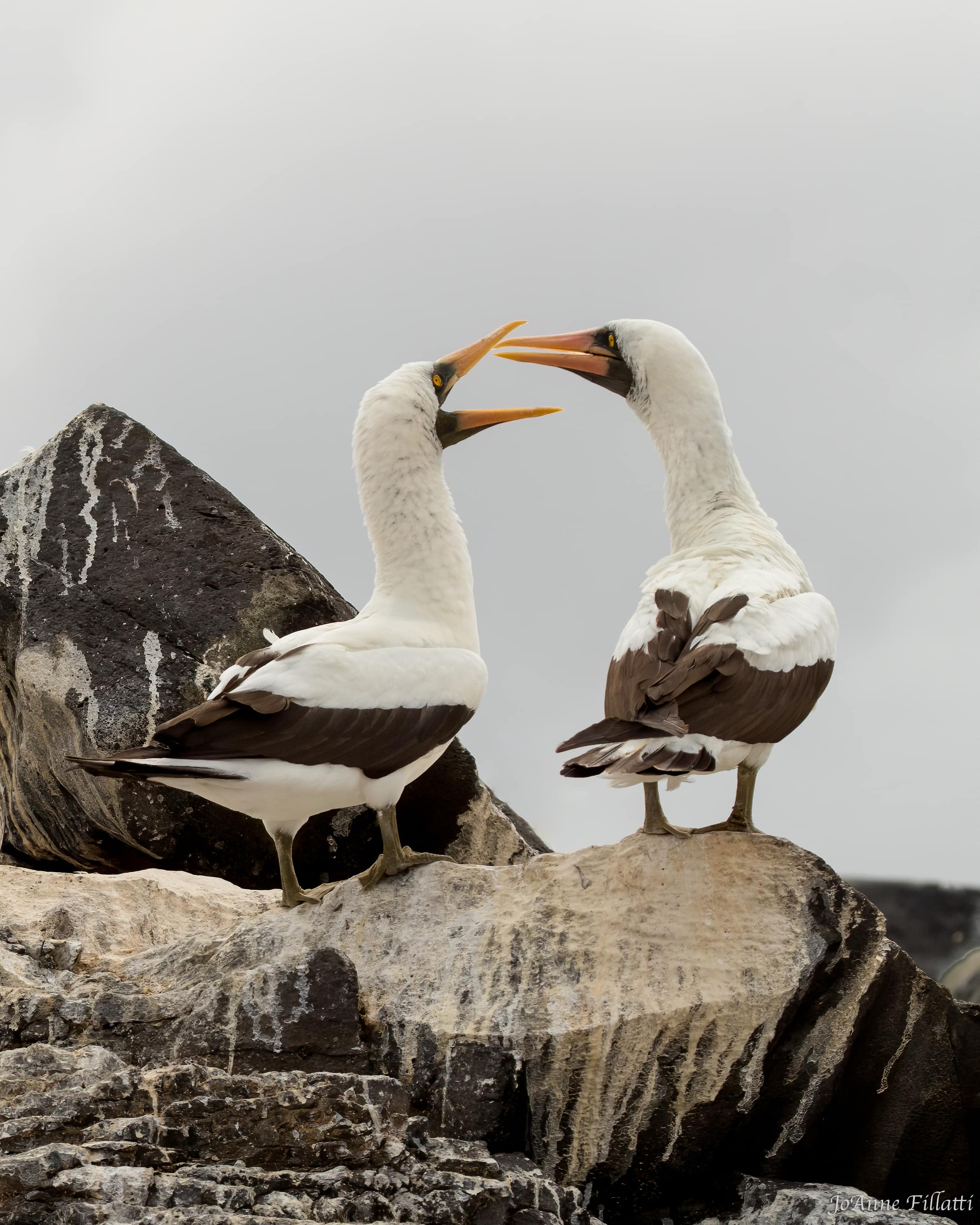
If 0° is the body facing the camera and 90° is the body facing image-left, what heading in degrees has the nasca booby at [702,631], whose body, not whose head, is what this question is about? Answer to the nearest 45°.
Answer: approximately 225°

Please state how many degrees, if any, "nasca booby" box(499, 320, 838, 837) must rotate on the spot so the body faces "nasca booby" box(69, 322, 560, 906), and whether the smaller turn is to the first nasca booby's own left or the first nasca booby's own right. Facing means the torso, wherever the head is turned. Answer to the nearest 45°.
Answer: approximately 135° to the first nasca booby's own left

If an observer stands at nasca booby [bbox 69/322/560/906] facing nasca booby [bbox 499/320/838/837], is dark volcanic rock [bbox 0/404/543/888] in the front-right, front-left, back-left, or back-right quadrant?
back-left

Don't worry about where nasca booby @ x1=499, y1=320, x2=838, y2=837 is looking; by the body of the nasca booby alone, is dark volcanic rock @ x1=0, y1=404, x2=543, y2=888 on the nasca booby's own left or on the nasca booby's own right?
on the nasca booby's own left
